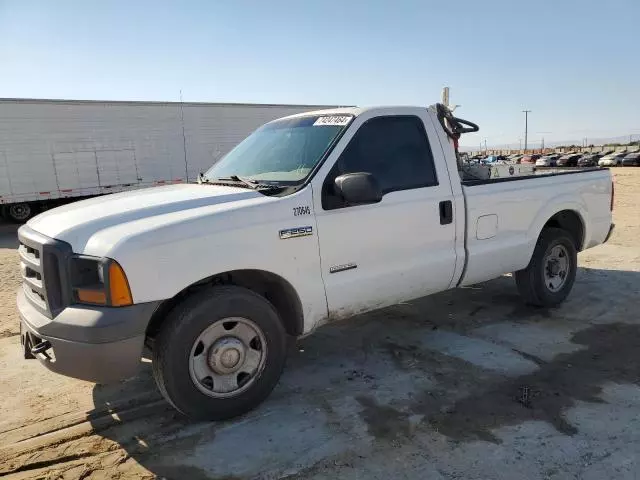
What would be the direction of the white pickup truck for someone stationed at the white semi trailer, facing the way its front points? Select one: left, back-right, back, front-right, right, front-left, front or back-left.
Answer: back-right

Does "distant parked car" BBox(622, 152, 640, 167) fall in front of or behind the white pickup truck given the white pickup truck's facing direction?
behind

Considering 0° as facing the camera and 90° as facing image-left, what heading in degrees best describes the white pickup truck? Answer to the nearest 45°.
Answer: approximately 45°

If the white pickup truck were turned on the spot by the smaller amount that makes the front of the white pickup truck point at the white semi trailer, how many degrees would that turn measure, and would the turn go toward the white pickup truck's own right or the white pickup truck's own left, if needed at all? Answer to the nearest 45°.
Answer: approximately 90° to the white pickup truck's own right

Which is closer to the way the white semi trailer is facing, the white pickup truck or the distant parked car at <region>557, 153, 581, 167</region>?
the distant parked car

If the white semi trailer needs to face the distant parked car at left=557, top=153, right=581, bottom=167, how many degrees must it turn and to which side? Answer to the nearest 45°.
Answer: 0° — it already faces it

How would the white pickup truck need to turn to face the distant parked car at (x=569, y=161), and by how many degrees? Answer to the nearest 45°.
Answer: approximately 180°

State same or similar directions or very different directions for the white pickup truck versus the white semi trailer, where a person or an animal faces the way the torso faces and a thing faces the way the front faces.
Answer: very different directions

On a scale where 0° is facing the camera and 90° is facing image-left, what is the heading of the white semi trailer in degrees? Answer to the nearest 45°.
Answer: approximately 225°
